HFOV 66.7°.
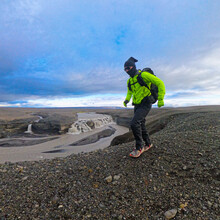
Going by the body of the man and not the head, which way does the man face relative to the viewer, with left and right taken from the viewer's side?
facing the viewer and to the left of the viewer
